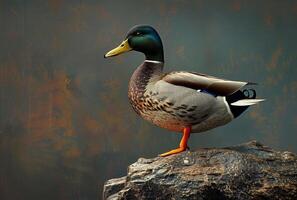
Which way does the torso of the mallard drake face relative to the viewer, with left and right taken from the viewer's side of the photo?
facing to the left of the viewer
